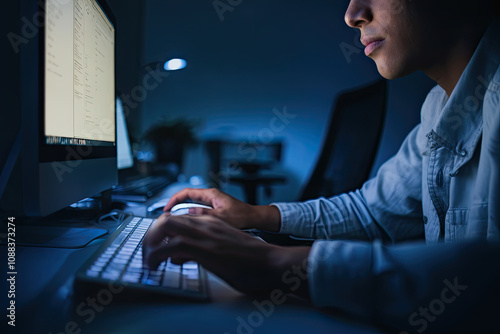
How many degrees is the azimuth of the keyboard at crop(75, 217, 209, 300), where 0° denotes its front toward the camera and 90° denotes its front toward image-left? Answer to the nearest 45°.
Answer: approximately 270°

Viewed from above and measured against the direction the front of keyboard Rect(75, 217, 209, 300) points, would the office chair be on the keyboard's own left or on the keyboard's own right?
on the keyboard's own left

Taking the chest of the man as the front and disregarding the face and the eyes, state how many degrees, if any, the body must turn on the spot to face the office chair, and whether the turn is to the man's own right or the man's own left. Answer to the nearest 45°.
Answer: approximately 45° to the man's own right

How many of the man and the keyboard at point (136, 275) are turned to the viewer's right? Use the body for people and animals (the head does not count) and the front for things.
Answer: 1

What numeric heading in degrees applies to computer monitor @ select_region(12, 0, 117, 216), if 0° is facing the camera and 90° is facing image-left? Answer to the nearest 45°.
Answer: approximately 315°

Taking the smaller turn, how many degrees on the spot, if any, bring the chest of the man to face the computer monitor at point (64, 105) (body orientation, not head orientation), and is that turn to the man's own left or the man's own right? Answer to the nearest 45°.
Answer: approximately 45° to the man's own left

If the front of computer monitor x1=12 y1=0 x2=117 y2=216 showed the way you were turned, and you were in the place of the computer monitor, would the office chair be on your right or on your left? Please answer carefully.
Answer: on your left

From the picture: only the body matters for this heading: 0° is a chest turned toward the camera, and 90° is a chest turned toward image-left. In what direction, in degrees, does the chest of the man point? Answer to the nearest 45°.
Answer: approximately 90°

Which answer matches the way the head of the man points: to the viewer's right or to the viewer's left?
to the viewer's left

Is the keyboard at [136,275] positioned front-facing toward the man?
yes
